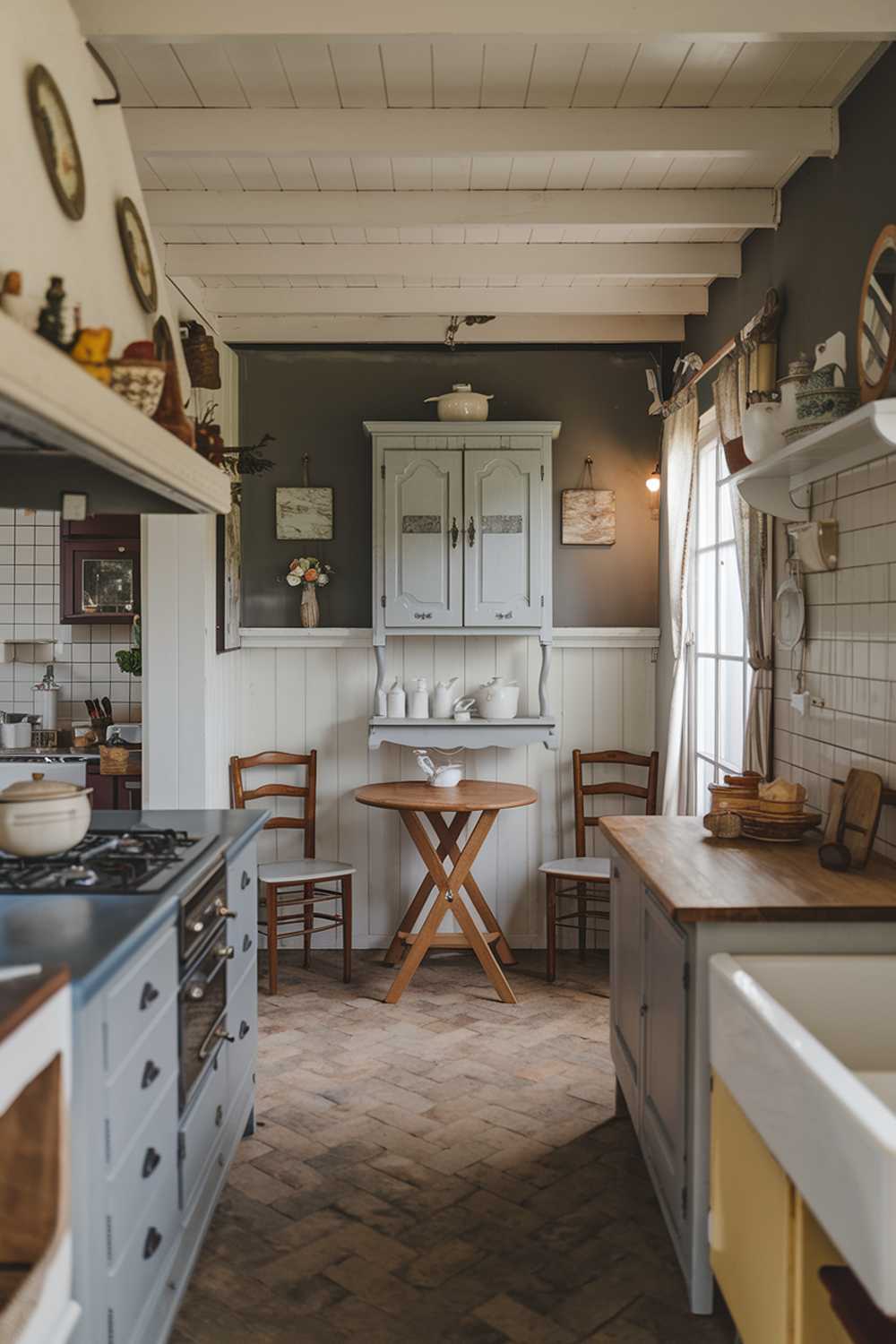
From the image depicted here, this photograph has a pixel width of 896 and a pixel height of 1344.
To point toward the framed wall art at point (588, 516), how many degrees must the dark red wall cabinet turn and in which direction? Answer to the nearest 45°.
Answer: approximately 45° to its left

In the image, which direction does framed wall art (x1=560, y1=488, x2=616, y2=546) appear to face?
toward the camera

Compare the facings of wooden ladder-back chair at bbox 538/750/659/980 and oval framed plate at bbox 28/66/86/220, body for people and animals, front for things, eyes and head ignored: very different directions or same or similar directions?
very different directions

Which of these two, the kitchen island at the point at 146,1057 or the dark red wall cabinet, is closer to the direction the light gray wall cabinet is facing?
the kitchen island

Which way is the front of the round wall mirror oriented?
to the viewer's left

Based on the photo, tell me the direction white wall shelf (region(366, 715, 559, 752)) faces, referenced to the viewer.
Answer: facing the viewer

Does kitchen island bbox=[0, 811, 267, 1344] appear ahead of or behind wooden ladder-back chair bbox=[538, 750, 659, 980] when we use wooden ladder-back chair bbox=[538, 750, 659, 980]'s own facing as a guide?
ahead

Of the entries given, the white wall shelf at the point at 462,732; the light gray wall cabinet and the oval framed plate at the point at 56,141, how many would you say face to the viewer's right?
1

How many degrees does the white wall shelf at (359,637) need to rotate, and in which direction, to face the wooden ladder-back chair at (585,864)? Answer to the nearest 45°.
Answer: approximately 90° to its left

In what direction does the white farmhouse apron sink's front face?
to the viewer's left

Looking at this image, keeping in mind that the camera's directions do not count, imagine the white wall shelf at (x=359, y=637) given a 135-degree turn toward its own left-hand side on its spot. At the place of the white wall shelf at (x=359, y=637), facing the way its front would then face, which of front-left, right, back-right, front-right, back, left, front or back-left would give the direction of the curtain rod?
right

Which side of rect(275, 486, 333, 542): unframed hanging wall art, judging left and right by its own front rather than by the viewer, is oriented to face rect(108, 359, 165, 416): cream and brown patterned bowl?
front

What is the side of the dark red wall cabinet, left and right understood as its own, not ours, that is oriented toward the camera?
front

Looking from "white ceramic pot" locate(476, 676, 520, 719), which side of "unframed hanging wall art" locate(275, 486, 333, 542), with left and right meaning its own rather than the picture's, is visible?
left

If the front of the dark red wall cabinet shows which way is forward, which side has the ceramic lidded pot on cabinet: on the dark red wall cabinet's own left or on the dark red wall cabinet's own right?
on the dark red wall cabinet's own left

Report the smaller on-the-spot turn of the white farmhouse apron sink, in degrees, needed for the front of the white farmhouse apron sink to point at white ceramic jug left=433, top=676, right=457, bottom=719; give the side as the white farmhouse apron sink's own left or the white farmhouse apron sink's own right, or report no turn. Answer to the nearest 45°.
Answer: approximately 45° to the white farmhouse apron sink's own right

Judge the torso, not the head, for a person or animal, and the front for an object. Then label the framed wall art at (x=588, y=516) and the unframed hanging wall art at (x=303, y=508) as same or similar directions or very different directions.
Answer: same or similar directions

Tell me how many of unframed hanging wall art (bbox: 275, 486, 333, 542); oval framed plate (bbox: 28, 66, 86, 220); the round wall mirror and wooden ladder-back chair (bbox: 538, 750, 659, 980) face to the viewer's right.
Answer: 1

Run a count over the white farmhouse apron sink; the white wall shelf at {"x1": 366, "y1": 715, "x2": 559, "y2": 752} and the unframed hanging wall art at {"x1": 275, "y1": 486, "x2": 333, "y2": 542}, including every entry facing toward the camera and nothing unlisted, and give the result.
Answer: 2
